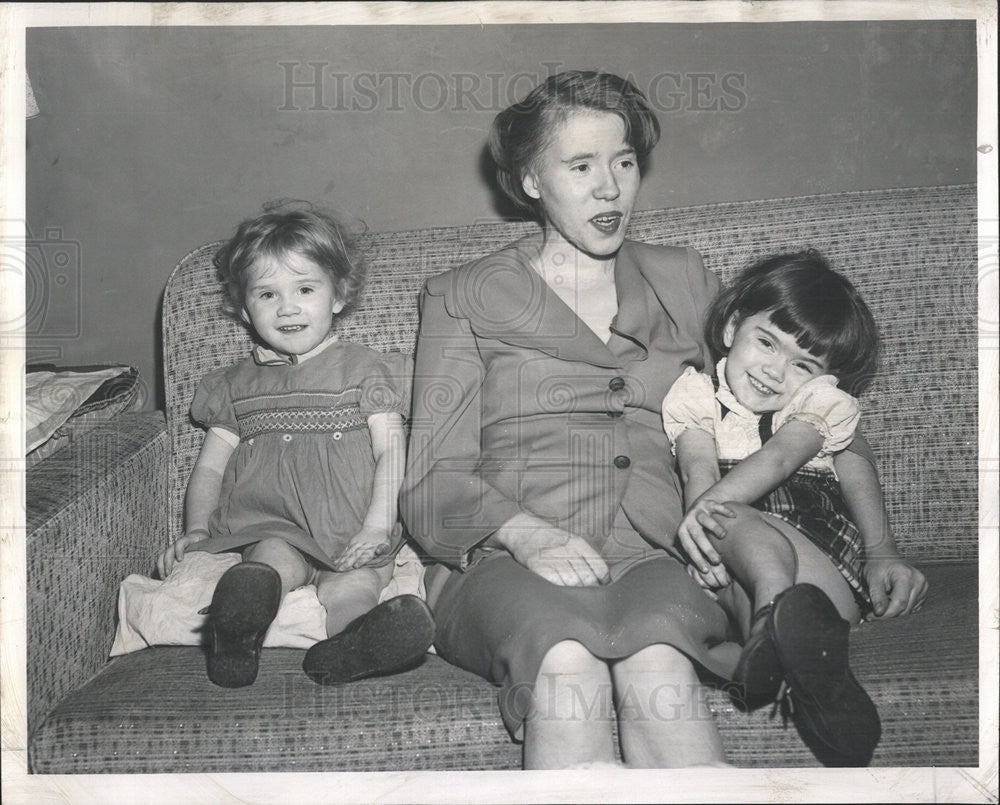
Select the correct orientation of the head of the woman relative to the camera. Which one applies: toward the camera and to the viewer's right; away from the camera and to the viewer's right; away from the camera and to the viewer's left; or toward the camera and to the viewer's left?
toward the camera and to the viewer's right

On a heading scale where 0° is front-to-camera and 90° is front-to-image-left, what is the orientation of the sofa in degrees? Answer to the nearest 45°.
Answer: approximately 0°
